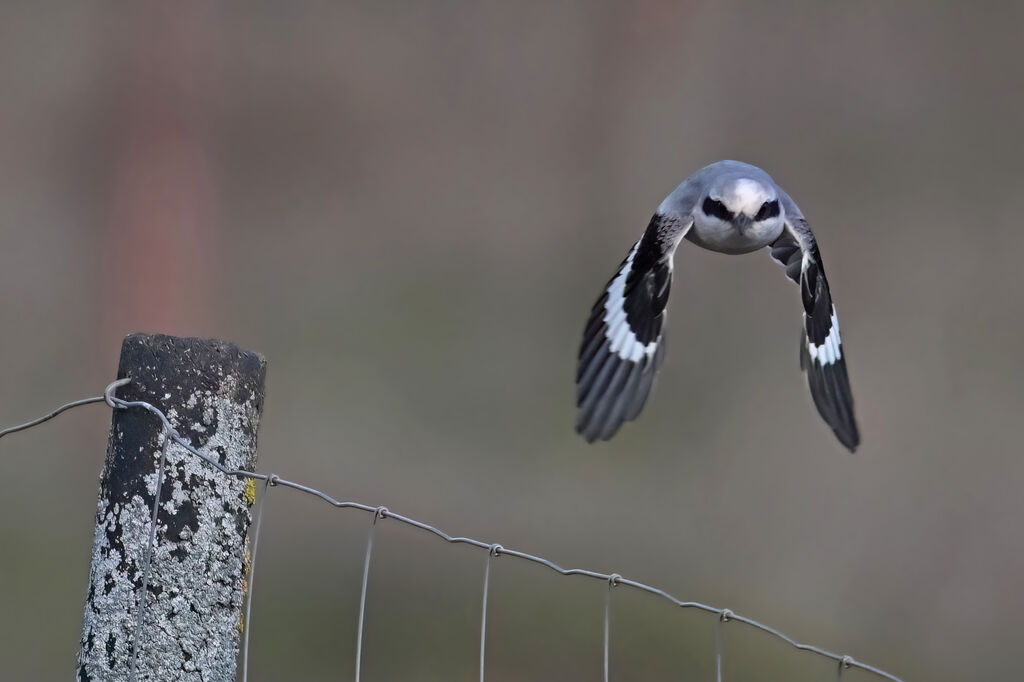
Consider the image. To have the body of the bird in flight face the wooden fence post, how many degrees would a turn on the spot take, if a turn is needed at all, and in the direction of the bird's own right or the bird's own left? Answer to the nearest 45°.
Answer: approximately 45° to the bird's own right

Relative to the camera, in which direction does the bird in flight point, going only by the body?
toward the camera
